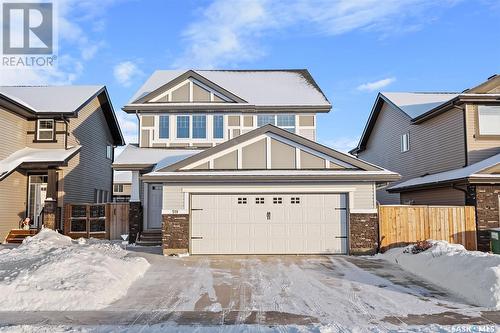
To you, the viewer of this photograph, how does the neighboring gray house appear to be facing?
facing the viewer

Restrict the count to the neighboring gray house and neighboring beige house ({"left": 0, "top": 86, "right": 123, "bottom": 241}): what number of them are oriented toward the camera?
2

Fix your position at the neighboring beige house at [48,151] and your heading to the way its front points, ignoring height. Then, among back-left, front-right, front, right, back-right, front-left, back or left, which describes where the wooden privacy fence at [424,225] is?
front-left

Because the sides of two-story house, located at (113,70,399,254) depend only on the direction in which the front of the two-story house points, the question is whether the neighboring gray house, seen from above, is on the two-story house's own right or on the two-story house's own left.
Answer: on the two-story house's own left

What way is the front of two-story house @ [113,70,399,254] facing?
toward the camera

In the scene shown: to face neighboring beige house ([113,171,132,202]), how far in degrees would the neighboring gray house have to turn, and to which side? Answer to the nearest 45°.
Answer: approximately 135° to its right

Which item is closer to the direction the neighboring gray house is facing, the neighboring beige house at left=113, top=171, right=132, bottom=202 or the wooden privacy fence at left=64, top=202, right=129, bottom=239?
the wooden privacy fence

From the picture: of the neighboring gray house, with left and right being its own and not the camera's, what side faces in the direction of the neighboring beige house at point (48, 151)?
right

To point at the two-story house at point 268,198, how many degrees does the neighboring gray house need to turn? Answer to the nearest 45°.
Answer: approximately 45° to its right

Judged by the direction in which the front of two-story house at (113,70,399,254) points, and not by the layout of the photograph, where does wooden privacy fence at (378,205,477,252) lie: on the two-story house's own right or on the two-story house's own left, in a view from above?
on the two-story house's own left
